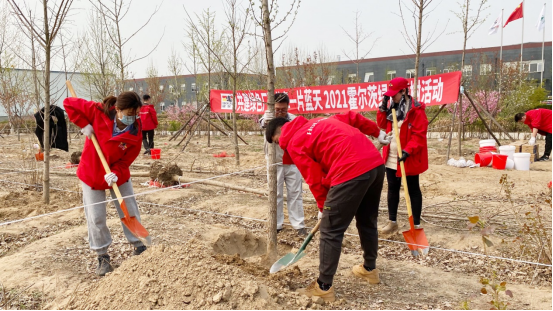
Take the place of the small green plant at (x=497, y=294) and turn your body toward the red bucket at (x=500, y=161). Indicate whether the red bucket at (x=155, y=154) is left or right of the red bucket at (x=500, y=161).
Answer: left

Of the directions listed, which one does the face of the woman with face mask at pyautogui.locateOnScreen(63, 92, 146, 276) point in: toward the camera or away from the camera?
toward the camera

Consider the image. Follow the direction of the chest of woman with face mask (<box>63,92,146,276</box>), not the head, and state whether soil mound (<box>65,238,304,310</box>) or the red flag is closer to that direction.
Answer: the soil mound

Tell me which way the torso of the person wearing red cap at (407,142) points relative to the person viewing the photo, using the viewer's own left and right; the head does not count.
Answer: facing the viewer and to the left of the viewer

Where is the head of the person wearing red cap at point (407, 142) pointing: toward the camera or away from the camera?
toward the camera

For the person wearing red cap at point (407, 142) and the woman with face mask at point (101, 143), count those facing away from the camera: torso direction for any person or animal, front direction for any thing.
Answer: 0

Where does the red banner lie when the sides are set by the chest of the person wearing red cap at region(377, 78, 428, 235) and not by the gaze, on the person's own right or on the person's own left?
on the person's own right

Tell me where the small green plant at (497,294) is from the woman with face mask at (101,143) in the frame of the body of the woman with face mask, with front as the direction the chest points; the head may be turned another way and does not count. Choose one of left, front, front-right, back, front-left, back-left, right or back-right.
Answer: front

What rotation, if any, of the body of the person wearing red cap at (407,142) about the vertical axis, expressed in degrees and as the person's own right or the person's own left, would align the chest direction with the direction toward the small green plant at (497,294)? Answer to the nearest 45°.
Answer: approximately 45° to the person's own left

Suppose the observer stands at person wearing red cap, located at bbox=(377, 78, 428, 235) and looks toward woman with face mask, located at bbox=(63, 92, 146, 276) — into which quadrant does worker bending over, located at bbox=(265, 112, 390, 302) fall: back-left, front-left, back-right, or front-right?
front-left

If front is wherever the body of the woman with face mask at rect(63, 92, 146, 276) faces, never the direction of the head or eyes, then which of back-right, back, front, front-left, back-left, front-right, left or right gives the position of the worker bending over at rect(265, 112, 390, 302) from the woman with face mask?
front

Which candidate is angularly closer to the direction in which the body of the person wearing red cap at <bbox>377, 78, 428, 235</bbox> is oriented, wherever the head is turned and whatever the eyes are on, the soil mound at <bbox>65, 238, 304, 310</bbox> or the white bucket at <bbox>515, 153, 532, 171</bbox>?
the soil mound

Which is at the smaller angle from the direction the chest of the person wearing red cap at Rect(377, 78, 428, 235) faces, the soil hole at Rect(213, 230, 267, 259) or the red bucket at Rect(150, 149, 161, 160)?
the soil hole
